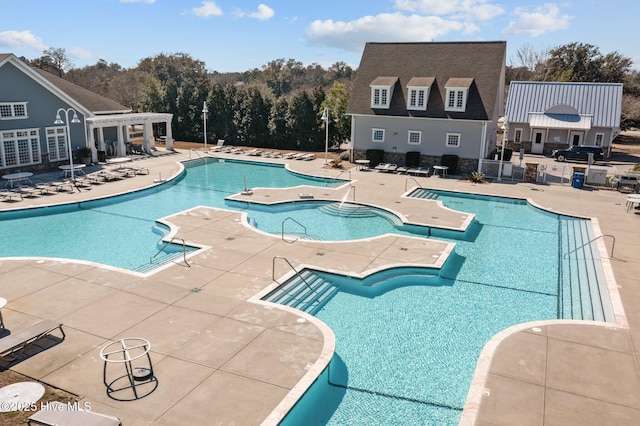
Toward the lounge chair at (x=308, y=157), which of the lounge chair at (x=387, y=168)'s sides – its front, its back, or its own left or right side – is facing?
right

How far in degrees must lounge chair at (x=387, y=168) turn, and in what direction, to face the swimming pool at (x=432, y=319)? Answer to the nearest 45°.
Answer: approximately 45° to its left

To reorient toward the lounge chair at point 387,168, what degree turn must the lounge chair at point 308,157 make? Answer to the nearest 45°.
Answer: approximately 90° to its left

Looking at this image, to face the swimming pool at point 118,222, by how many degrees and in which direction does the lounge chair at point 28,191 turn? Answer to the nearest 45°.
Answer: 0° — it already faces it

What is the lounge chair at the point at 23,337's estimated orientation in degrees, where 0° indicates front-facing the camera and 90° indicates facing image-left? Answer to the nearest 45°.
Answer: approximately 225°

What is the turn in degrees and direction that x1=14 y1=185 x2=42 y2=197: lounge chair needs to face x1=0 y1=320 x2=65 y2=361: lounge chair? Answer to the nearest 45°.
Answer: approximately 45° to its right

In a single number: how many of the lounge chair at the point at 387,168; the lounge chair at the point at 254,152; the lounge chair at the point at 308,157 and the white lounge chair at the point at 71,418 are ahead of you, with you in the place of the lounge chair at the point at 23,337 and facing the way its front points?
3

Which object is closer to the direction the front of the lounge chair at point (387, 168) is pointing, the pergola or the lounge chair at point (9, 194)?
the lounge chair
